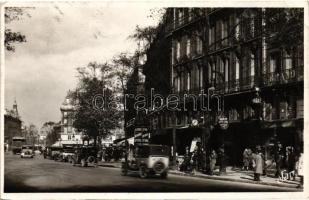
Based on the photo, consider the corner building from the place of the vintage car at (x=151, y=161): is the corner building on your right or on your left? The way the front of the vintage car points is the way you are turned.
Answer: on your right

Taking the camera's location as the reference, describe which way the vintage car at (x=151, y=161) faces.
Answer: facing away from the viewer and to the left of the viewer

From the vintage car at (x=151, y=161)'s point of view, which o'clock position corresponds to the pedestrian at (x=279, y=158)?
The pedestrian is roughly at 4 o'clock from the vintage car.

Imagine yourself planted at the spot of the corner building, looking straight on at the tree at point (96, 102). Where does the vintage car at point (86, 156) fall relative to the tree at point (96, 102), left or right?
left
